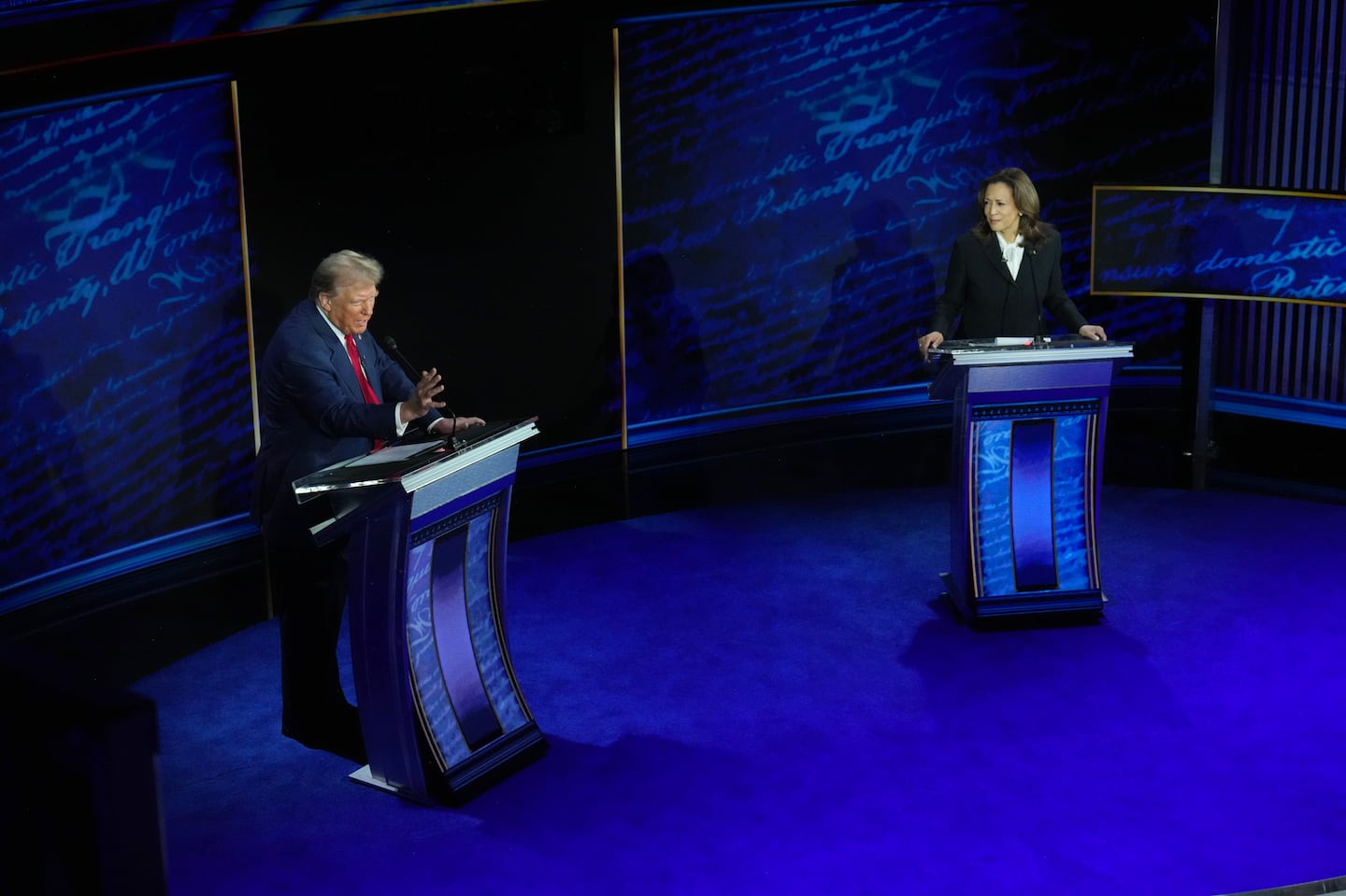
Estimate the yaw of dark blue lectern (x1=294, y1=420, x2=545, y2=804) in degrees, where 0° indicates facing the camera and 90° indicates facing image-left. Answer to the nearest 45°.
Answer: approximately 315°

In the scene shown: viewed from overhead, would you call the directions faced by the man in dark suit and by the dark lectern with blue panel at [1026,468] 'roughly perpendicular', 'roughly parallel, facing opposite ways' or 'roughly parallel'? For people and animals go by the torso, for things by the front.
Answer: roughly perpendicular

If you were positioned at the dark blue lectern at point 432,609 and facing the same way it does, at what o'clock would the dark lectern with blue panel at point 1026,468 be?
the dark lectern with blue panel at point 1026,468 is roughly at 10 o'clock from the dark blue lectern at point 432,609.

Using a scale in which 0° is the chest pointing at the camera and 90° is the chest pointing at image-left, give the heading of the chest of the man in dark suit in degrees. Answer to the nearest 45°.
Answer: approximately 315°

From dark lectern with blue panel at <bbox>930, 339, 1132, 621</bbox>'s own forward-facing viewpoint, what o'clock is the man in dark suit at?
The man in dark suit is roughly at 2 o'clock from the dark lectern with blue panel.

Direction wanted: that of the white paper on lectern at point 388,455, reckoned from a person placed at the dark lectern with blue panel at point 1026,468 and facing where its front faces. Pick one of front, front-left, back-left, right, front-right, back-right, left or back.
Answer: front-right

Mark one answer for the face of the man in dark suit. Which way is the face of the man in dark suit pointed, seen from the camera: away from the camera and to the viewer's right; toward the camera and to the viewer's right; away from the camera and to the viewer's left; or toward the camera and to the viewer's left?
toward the camera and to the viewer's right

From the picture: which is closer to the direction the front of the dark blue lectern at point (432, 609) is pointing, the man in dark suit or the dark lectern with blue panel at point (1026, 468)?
the dark lectern with blue panel

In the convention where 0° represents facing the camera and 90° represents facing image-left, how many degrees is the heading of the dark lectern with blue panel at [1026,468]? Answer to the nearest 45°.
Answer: approximately 0°
